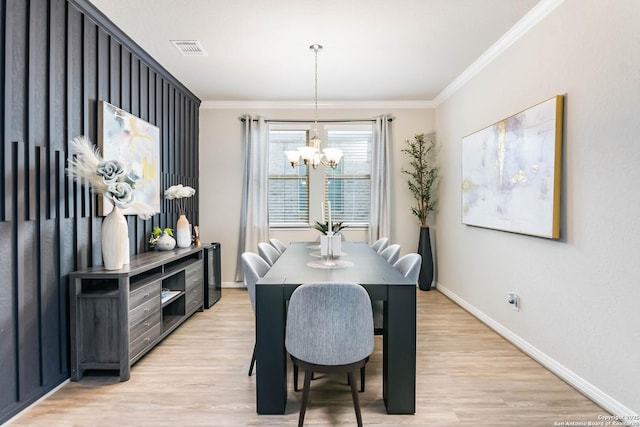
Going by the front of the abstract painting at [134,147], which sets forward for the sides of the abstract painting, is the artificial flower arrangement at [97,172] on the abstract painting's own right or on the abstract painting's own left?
on the abstract painting's own right

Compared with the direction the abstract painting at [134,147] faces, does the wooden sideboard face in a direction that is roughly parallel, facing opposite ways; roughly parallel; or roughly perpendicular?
roughly parallel

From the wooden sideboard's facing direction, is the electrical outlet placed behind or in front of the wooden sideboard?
in front

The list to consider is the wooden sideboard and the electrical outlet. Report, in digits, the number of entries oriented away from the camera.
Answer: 0

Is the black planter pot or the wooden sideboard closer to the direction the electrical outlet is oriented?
the wooden sideboard

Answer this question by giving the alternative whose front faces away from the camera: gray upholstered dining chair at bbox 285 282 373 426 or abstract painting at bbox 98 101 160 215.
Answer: the gray upholstered dining chair

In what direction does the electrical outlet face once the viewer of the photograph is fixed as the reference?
facing the viewer and to the left of the viewer

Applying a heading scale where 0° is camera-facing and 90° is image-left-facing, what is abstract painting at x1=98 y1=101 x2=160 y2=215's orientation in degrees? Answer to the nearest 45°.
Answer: approximately 315°

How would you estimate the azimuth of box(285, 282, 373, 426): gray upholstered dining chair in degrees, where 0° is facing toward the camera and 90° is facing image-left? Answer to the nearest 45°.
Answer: approximately 180°

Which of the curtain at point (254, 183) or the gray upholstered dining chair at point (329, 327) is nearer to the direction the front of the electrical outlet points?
the gray upholstered dining chair

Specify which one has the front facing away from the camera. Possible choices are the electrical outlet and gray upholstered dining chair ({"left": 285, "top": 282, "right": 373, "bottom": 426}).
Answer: the gray upholstered dining chair

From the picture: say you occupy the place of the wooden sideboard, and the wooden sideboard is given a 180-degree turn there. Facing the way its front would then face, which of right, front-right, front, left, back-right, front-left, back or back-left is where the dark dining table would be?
back
